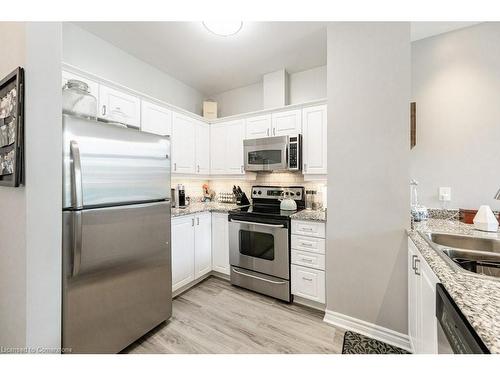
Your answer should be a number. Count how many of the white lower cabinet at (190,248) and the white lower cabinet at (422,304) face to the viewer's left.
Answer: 1

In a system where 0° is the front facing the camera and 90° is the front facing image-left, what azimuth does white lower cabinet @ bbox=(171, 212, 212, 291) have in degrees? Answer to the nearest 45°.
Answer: approximately 315°

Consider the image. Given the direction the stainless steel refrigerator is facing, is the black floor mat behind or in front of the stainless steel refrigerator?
in front

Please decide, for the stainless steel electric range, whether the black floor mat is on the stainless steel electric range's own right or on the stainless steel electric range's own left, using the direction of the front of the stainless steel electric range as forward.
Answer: on the stainless steel electric range's own left

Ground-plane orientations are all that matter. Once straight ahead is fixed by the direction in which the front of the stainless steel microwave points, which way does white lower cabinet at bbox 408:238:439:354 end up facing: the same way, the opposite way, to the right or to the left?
to the right

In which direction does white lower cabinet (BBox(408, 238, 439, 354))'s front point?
to the viewer's left

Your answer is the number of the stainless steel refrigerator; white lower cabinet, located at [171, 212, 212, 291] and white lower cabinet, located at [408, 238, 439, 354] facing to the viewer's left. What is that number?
1

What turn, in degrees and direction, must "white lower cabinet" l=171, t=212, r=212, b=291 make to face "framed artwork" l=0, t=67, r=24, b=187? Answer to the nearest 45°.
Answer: approximately 90° to its right

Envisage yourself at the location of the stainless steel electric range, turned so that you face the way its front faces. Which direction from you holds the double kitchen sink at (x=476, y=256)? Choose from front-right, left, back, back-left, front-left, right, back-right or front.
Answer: left

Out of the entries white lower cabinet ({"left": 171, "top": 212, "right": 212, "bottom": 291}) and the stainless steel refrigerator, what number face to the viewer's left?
0

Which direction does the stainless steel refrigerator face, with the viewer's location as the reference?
facing the viewer and to the right of the viewer
